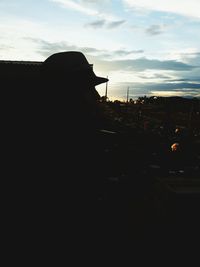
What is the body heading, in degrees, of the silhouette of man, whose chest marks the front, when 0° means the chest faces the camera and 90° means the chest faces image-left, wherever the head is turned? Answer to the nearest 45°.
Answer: approximately 270°
